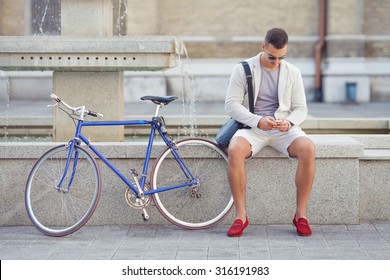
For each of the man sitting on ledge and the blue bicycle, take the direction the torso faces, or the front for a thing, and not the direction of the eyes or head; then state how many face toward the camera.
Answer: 1

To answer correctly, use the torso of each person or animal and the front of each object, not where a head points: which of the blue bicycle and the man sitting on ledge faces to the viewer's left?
the blue bicycle

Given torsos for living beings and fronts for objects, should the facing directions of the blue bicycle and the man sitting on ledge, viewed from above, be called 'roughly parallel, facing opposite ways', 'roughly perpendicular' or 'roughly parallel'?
roughly perpendicular

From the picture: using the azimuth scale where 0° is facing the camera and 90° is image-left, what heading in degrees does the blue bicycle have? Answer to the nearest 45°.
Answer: approximately 90°

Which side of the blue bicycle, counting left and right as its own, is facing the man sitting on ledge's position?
back

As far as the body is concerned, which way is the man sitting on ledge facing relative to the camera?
toward the camera

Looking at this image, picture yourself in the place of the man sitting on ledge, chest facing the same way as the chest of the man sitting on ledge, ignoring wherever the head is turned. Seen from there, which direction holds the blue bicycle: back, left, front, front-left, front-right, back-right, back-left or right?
right
